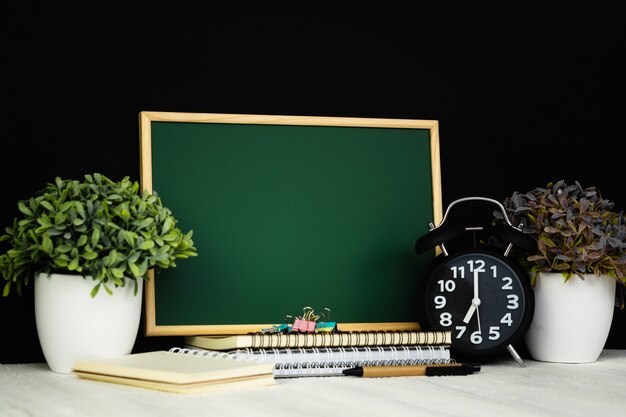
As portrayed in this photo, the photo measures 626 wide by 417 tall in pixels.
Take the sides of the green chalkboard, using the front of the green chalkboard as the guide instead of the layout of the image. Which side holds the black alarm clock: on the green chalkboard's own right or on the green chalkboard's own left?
on the green chalkboard's own left

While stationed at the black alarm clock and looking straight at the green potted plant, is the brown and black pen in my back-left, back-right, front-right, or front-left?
front-left

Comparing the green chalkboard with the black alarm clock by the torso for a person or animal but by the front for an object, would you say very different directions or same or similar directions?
same or similar directions

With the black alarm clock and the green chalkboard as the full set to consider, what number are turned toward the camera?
2

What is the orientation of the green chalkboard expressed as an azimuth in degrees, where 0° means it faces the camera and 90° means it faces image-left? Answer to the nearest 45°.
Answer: approximately 0°

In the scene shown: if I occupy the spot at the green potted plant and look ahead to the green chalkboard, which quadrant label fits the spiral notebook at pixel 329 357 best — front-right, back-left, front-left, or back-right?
front-right

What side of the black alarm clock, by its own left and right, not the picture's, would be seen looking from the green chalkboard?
right

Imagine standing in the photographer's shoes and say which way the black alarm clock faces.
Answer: facing the viewer
